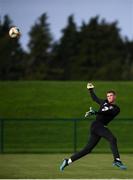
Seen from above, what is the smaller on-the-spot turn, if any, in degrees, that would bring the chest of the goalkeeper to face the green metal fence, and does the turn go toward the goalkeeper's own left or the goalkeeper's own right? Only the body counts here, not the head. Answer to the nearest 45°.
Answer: approximately 135° to the goalkeeper's own right

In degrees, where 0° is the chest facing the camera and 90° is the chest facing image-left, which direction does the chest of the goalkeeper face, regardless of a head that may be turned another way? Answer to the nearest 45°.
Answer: approximately 45°
